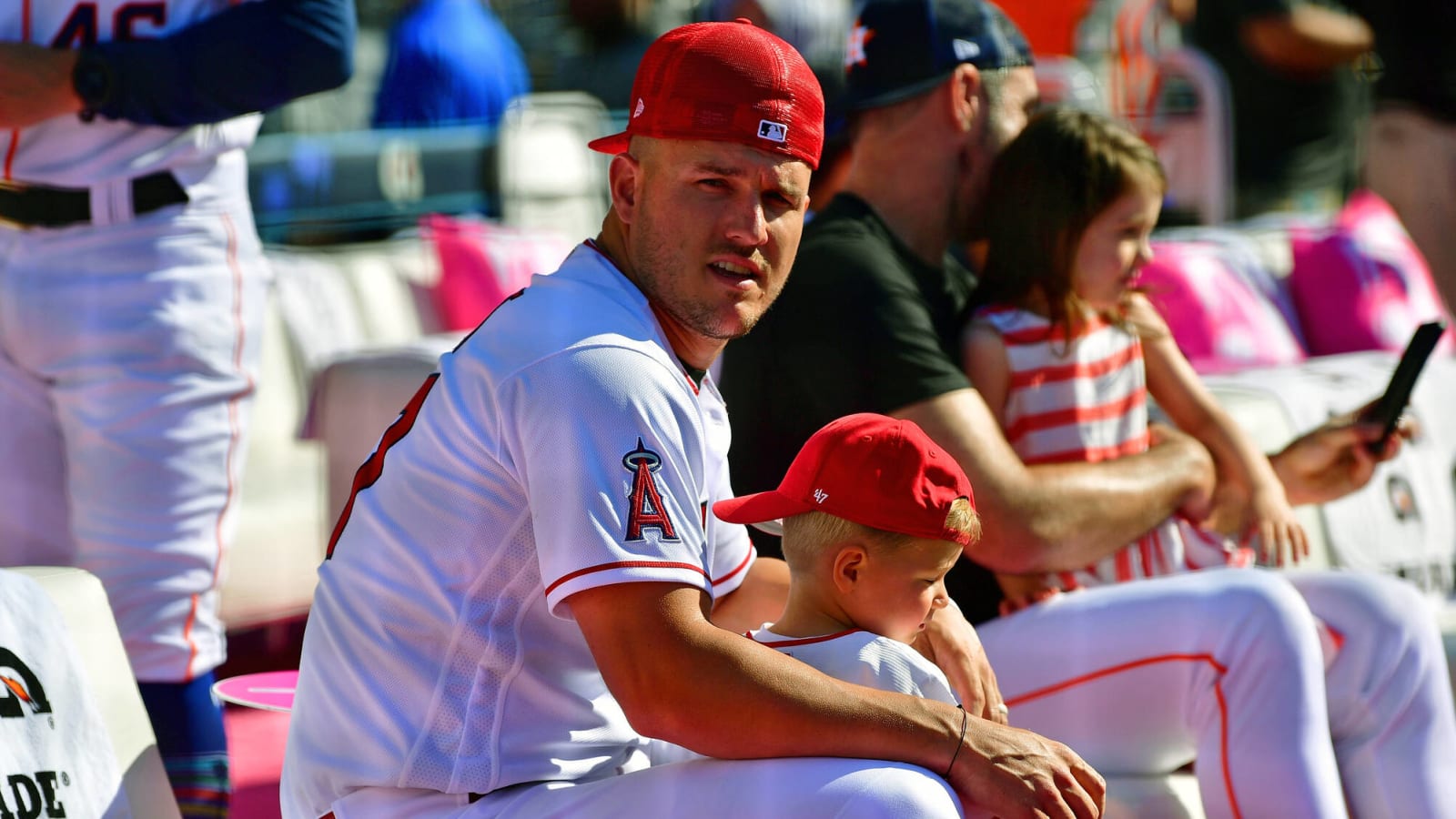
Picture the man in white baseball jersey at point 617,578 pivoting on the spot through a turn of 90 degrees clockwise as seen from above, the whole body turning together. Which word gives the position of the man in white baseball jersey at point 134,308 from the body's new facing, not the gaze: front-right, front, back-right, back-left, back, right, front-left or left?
back-right

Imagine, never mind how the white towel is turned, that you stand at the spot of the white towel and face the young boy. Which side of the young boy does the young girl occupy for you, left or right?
left

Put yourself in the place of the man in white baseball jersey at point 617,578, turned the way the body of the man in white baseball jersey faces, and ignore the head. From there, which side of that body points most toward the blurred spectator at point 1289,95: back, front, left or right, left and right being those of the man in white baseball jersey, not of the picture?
left

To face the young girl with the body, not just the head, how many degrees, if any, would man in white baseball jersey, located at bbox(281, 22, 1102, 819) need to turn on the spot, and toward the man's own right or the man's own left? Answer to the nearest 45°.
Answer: approximately 45° to the man's own left

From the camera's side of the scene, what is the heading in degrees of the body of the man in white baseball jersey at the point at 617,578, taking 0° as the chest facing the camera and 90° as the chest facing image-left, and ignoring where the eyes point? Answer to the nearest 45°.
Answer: approximately 270°

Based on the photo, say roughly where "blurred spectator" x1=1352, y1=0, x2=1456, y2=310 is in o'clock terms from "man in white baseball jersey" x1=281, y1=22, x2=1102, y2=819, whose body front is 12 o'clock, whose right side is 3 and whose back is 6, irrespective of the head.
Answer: The blurred spectator is roughly at 10 o'clock from the man in white baseball jersey.

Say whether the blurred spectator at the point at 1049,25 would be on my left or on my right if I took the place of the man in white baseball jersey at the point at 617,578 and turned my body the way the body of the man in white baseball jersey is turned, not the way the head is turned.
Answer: on my left
